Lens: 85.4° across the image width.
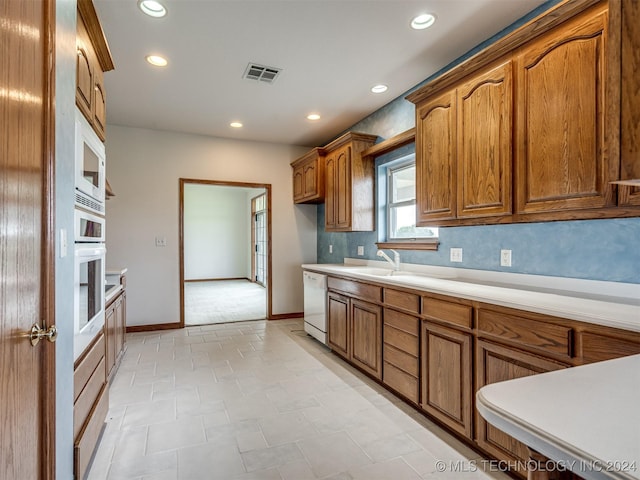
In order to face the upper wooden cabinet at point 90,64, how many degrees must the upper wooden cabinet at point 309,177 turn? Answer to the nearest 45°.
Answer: approximately 45° to its left

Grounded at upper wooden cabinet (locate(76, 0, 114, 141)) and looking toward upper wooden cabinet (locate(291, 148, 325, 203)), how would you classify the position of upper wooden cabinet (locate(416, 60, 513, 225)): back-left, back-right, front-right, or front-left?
front-right

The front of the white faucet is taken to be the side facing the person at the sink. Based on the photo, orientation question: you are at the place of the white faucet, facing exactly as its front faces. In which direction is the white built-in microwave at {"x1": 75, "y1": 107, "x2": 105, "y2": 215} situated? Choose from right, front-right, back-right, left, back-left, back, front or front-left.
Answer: front-left

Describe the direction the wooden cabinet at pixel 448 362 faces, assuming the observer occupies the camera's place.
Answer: facing the viewer and to the left of the viewer

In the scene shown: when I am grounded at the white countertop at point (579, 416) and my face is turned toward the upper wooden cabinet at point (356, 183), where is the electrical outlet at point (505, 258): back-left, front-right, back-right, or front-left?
front-right

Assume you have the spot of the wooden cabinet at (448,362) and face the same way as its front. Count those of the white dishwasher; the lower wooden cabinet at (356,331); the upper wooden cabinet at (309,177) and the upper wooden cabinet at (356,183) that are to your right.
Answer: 4

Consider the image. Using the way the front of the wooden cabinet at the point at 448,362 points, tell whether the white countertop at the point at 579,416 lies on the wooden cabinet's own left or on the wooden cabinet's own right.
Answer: on the wooden cabinet's own left

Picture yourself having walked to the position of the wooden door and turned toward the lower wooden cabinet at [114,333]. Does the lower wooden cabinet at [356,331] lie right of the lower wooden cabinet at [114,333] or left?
right

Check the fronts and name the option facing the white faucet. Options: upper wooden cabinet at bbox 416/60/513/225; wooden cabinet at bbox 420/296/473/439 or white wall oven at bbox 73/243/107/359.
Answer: the white wall oven

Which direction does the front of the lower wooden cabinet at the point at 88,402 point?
to the viewer's right

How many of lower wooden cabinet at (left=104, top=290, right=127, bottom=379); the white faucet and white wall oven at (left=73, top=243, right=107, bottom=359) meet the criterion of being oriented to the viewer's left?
1

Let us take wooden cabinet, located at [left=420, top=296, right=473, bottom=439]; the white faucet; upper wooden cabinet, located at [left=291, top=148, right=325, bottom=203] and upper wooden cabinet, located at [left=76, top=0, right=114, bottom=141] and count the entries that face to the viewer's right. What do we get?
1

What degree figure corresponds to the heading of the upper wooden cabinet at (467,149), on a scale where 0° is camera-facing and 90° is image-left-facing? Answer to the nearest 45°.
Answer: approximately 45°

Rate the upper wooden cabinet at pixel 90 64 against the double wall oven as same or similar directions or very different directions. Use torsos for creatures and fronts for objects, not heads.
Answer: same or similar directions

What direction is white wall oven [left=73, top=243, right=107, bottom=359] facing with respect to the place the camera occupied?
facing to the right of the viewer

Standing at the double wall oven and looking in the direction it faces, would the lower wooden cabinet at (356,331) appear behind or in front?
in front
